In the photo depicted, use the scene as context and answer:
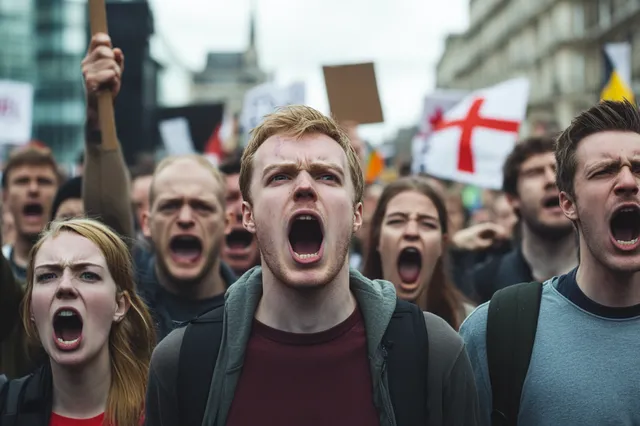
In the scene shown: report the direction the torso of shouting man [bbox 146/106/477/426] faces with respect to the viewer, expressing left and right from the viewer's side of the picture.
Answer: facing the viewer

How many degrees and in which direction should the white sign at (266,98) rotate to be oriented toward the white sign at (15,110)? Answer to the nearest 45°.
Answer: approximately 90° to its right

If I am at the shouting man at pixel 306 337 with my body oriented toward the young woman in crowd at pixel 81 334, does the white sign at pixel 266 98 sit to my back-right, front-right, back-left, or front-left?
front-right

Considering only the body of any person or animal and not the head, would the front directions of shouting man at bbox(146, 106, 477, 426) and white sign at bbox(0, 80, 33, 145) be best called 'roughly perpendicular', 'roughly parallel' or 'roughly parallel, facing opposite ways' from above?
roughly parallel

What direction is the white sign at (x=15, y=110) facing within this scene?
toward the camera

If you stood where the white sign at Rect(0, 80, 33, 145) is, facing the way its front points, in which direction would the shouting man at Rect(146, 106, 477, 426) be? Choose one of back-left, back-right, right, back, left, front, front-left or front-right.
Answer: front

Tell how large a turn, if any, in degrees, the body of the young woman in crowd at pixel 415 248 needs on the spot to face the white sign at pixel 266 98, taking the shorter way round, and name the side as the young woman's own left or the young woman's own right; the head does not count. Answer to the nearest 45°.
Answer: approximately 180°

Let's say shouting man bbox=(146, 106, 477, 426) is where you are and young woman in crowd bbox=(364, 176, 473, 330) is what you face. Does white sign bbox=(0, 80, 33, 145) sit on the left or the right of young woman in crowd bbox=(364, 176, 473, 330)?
left

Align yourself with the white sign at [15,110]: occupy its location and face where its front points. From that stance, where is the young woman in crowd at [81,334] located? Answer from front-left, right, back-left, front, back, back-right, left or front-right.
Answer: front

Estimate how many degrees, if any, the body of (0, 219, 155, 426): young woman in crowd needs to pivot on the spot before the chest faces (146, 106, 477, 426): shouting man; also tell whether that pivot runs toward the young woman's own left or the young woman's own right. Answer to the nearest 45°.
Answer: approximately 45° to the young woman's own left

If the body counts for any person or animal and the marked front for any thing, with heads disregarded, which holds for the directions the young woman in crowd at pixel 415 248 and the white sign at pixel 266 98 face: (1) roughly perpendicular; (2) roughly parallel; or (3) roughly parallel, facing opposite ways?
roughly parallel

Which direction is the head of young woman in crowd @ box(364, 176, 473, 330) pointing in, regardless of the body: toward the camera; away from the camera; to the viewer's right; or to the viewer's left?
toward the camera

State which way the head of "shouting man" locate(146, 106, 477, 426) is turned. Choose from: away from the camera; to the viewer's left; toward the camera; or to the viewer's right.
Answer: toward the camera

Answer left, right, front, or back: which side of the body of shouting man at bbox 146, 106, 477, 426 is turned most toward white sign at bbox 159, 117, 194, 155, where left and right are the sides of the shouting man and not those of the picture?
back

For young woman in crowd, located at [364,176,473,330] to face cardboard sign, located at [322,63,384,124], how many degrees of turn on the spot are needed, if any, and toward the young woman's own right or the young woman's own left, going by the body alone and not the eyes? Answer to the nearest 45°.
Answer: approximately 180°

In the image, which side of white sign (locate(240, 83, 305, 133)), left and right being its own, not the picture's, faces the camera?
front

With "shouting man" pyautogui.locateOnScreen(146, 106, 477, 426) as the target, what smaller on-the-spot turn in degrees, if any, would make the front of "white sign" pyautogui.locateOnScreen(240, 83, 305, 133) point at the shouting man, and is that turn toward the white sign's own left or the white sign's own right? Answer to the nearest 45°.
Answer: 0° — it already faces them

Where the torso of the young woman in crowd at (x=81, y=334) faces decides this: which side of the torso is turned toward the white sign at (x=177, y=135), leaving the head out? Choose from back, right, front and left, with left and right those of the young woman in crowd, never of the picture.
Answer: back
